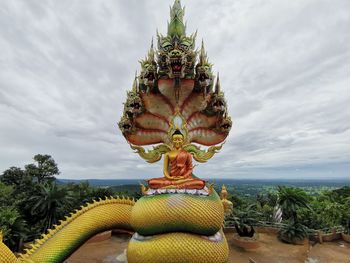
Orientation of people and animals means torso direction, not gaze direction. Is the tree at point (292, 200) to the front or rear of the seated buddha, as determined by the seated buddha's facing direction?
to the rear

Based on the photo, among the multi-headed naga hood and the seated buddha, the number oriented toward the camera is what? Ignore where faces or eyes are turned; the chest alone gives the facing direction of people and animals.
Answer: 2

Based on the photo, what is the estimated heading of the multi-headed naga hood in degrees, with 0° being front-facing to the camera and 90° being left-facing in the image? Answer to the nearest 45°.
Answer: approximately 0°

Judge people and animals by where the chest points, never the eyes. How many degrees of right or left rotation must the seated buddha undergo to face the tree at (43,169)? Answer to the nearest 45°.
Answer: approximately 135° to its right

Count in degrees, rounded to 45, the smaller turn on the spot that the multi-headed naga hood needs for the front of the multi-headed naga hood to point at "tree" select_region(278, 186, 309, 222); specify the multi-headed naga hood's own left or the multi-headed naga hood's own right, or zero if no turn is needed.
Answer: approximately 135° to the multi-headed naga hood's own left

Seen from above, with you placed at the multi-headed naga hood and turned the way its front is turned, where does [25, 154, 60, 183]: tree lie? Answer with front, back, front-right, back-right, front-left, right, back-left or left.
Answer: back-right
